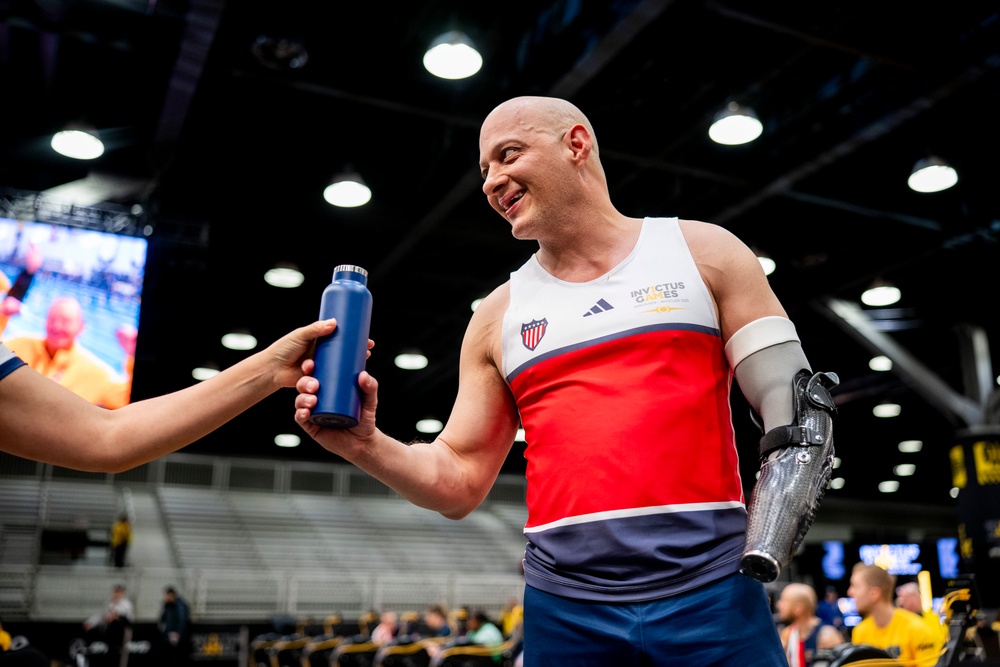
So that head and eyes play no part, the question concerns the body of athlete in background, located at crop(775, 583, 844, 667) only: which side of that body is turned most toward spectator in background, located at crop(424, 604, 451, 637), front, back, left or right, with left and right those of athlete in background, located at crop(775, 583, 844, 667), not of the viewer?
right

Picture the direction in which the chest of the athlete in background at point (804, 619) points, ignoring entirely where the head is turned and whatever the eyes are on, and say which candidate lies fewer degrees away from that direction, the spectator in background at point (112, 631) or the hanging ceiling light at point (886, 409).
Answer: the spectator in background

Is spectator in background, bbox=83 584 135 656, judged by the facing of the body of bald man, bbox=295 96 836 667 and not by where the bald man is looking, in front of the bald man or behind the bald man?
behind

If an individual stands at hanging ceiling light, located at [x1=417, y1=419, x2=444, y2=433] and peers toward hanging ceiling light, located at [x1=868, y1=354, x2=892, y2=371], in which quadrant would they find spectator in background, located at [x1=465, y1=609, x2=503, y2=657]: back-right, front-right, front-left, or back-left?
front-right

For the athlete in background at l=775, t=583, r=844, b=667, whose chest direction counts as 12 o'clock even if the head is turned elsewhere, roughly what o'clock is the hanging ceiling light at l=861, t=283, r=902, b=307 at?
The hanging ceiling light is roughly at 5 o'clock from the athlete in background.

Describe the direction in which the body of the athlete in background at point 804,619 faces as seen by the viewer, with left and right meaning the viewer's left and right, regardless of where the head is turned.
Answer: facing the viewer and to the left of the viewer

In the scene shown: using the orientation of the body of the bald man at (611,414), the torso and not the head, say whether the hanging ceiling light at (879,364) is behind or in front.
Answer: behind

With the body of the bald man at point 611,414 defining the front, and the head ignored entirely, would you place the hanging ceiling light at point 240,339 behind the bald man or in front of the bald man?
behind

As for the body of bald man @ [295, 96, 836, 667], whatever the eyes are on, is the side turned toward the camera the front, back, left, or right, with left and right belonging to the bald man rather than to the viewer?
front

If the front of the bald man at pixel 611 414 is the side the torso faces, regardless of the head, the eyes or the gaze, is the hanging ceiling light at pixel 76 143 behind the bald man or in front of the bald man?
behind

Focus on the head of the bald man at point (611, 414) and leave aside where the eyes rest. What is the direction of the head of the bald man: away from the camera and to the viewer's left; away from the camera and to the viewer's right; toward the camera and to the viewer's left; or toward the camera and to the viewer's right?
toward the camera and to the viewer's left

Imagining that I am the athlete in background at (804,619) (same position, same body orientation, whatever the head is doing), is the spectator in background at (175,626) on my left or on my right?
on my right

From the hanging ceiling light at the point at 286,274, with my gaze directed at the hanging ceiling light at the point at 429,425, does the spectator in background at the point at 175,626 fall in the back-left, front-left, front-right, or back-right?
front-left

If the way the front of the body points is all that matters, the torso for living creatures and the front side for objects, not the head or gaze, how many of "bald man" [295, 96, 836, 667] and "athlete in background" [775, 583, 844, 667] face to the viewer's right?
0
